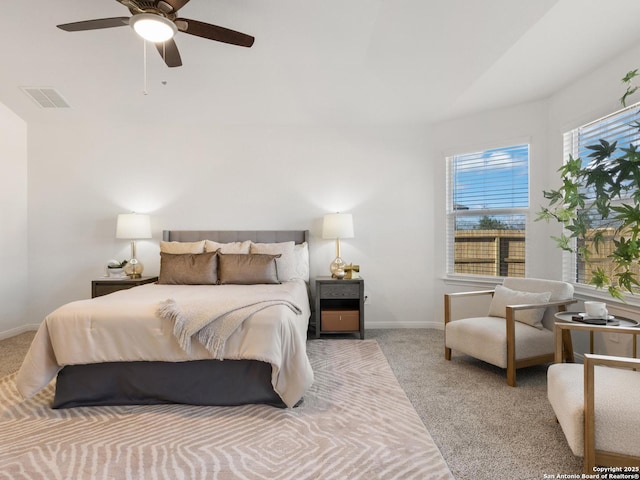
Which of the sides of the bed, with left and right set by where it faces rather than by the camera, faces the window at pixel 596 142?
left

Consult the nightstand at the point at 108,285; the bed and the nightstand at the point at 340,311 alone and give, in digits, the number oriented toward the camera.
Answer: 3

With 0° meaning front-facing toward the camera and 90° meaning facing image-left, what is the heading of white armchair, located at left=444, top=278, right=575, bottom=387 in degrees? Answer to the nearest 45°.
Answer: approximately 45°

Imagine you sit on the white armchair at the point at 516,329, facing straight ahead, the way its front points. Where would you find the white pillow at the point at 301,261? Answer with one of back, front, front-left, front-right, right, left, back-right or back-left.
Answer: front-right

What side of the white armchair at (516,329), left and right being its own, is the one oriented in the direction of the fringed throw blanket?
front

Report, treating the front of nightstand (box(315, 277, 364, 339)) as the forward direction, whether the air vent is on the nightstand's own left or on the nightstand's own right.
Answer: on the nightstand's own right

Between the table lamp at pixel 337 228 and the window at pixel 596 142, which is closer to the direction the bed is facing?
the window

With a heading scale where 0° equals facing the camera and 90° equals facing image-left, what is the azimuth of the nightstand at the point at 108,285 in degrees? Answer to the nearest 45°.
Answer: approximately 0°

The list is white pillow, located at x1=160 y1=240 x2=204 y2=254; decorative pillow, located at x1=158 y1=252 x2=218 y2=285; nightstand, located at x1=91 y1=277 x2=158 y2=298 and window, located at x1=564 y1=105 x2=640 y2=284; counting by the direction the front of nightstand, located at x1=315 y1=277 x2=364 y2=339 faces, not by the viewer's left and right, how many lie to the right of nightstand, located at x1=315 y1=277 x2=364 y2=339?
3
